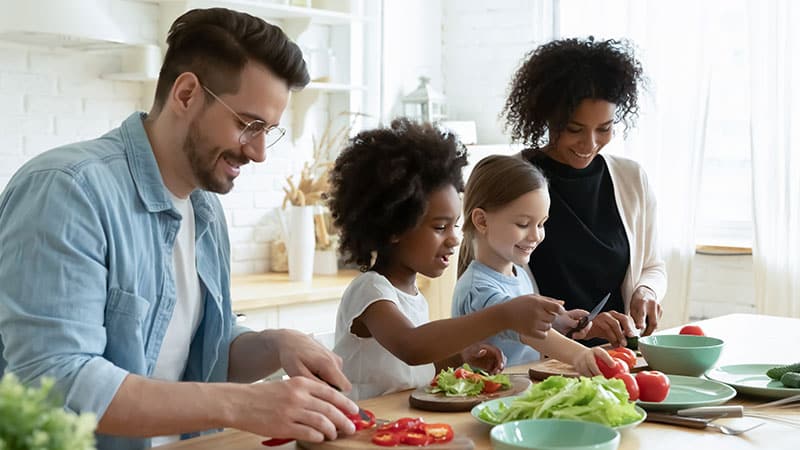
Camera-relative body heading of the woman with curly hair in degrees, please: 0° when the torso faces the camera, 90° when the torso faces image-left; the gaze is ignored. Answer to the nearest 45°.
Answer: approximately 0°

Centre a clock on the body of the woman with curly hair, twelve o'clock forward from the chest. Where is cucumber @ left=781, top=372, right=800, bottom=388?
The cucumber is roughly at 11 o'clock from the woman with curly hair.

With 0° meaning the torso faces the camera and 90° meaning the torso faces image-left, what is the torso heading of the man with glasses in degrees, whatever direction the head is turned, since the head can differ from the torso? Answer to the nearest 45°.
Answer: approximately 315°

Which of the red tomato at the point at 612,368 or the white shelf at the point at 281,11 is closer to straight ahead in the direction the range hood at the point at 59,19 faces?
the red tomato

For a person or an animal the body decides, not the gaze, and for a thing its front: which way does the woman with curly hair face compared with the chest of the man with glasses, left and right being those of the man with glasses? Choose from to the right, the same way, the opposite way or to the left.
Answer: to the right

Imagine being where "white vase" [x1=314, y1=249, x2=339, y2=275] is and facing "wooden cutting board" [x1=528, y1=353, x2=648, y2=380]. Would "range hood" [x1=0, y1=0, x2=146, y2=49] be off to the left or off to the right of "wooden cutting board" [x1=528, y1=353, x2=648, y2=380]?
right
